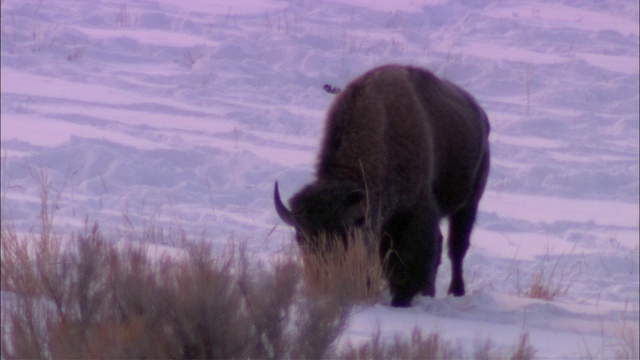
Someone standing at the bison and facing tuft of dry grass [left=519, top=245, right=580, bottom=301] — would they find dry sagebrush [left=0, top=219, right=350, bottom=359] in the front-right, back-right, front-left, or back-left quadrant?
back-right

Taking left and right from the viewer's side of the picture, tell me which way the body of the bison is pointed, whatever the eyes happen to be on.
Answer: facing the viewer and to the left of the viewer

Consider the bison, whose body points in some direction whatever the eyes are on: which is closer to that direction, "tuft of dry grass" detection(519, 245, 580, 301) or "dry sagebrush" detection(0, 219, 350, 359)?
the dry sagebrush

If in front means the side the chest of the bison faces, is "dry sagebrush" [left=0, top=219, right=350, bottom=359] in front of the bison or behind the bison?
in front

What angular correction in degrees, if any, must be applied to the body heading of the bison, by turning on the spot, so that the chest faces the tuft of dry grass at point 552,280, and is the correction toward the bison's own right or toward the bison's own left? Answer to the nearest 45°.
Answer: approximately 180°

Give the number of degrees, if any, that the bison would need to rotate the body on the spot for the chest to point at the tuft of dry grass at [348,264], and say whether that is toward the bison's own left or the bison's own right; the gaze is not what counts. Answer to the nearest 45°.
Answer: approximately 45° to the bison's own left

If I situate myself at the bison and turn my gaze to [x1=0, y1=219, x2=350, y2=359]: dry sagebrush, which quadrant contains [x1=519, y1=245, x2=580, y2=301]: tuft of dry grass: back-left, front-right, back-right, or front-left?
back-left
